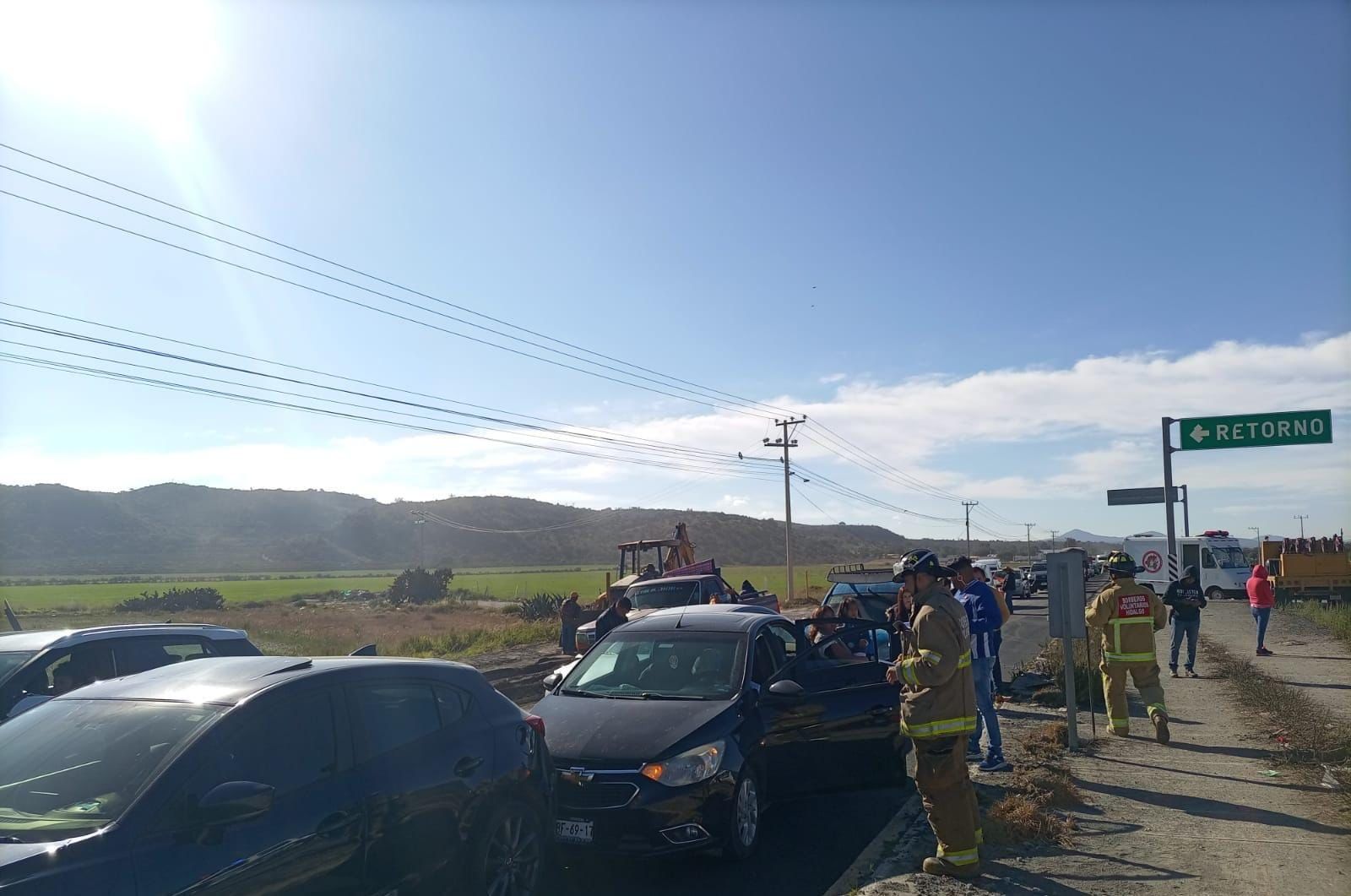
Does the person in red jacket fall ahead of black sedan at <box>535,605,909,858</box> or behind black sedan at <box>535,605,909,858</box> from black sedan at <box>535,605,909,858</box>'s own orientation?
behind

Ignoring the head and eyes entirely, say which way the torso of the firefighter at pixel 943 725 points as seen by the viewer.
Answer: to the viewer's left

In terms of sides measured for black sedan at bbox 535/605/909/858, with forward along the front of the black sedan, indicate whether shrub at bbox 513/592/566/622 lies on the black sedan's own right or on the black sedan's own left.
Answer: on the black sedan's own right

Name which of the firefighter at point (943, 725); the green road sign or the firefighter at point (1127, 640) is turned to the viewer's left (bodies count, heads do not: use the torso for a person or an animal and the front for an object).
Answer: the firefighter at point (943, 725)

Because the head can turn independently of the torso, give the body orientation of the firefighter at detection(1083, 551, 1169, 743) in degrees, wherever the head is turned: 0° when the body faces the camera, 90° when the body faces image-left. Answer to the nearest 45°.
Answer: approximately 180°

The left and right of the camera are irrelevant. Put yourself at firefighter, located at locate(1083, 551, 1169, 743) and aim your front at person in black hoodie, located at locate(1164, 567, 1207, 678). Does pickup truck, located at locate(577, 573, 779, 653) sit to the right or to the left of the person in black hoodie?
left

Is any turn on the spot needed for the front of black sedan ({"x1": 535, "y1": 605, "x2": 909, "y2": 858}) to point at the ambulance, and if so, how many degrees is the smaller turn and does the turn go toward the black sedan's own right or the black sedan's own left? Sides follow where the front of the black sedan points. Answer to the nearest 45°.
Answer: approximately 180°

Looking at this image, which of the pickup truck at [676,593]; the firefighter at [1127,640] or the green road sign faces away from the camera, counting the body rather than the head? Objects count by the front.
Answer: the firefighter

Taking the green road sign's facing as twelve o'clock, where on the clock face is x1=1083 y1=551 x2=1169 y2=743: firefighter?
The firefighter is roughly at 12 o'clock from the green road sign.

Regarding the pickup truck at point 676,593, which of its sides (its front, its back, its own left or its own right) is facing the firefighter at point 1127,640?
left

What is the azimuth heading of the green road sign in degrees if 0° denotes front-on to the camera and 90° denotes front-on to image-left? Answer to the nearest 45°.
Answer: approximately 0°
